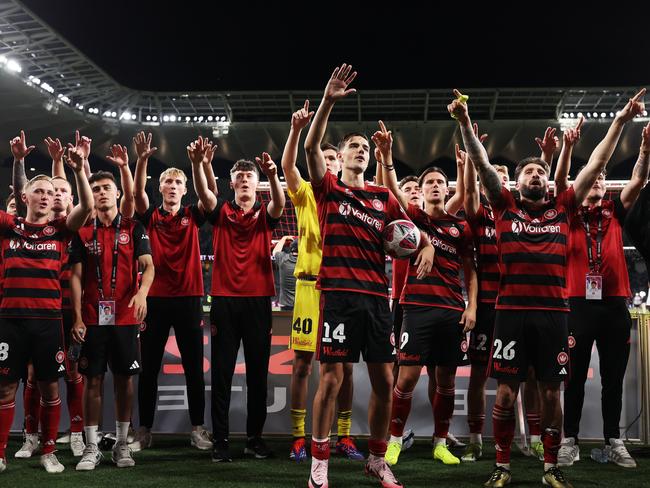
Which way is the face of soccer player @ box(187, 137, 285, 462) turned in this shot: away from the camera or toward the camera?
toward the camera

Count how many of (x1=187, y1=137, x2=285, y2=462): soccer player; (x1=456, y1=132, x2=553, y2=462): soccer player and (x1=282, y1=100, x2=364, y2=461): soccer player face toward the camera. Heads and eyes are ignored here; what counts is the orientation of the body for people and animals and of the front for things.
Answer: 3

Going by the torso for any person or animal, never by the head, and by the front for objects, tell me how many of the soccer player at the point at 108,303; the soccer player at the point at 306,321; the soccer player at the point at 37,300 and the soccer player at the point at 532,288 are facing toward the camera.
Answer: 4

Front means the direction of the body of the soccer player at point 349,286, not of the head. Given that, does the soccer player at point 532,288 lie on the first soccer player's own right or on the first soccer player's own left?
on the first soccer player's own left

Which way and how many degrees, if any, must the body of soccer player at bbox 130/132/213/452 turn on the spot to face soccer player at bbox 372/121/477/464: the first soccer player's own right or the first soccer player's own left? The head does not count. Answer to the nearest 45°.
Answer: approximately 45° to the first soccer player's own left

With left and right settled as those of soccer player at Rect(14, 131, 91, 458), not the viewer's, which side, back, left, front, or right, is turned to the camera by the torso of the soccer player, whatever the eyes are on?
front

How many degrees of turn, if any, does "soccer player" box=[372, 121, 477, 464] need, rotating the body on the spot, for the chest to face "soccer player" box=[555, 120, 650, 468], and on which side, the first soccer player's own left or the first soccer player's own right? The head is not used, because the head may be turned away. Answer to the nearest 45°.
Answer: approximately 90° to the first soccer player's own left

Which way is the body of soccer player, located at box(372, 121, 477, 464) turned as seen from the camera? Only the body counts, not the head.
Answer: toward the camera

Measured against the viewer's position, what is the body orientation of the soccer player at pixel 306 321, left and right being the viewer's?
facing the viewer

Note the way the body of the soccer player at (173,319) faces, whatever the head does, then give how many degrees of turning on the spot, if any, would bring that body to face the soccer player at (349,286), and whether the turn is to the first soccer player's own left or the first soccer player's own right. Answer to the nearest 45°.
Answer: approximately 45° to the first soccer player's own left

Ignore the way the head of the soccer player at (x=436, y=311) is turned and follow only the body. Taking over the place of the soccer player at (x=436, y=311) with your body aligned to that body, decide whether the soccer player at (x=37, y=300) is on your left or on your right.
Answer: on your right

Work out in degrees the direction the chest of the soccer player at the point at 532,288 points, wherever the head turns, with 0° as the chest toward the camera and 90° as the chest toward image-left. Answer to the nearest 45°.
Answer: approximately 0°

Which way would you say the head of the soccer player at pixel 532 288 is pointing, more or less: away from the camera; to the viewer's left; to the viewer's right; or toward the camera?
toward the camera

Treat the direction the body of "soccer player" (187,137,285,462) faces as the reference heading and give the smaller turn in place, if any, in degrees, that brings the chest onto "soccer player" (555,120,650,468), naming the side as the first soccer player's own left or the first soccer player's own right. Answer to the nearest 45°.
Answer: approximately 90° to the first soccer player's own left
